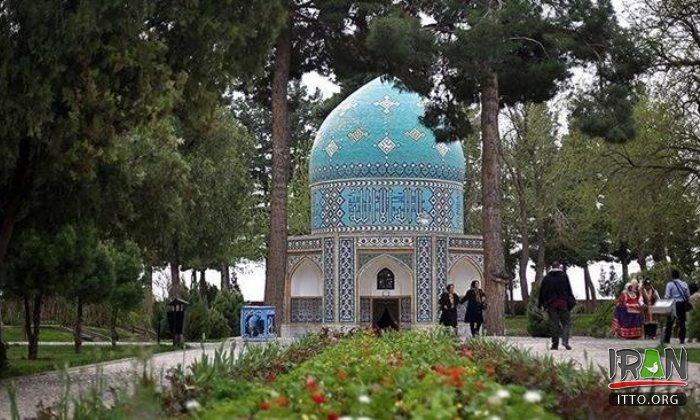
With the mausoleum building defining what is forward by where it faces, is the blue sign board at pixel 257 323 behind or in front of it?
in front

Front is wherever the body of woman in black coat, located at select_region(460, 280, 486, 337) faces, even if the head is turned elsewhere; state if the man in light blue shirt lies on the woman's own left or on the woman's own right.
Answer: on the woman's own left

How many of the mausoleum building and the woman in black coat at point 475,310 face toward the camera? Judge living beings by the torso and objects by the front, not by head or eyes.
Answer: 2

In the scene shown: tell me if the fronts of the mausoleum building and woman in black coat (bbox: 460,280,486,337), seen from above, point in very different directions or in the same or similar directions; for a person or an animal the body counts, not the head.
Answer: same or similar directions

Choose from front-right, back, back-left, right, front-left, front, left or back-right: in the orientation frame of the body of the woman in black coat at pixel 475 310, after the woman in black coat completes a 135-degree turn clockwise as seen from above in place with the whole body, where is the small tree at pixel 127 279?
front-left

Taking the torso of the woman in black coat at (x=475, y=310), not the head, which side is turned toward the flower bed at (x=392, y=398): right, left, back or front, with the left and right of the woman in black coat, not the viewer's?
front

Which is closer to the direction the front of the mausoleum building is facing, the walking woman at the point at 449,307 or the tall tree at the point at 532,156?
the walking woman

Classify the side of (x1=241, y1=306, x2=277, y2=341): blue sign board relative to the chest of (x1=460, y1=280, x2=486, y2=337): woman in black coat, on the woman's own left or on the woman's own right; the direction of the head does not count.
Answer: on the woman's own right

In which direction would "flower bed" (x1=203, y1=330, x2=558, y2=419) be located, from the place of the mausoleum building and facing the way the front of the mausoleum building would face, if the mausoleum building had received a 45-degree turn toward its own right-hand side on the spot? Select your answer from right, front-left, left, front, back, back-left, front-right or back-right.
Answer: front-left

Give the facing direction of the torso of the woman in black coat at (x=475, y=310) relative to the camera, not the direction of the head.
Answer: toward the camera

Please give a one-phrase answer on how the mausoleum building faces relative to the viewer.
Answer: facing the viewer
